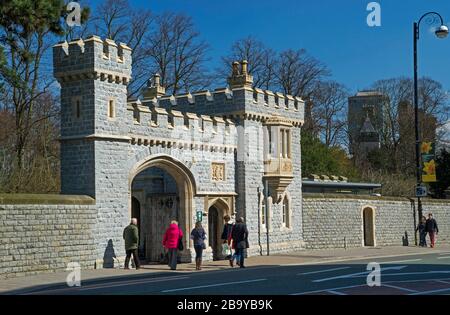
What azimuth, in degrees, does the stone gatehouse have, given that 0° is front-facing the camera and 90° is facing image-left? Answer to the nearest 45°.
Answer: approximately 315°

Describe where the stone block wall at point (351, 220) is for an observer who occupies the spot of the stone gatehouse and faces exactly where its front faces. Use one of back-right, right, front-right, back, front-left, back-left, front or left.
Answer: left

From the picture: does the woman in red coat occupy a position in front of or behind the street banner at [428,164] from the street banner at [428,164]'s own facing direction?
in front

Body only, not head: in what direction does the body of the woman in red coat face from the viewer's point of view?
away from the camera

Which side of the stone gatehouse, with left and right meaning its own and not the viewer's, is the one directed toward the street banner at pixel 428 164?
left

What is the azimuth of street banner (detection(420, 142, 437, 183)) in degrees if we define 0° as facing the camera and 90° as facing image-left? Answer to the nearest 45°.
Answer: approximately 0°

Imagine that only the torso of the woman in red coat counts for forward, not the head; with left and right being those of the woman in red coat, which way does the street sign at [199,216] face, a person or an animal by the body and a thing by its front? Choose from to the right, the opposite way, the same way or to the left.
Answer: the opposite way

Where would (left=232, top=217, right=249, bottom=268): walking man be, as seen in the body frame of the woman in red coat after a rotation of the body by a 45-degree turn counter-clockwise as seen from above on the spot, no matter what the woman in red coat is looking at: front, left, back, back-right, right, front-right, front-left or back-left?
back-right

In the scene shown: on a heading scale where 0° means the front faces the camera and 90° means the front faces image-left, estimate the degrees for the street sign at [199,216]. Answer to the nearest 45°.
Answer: approximately 0°

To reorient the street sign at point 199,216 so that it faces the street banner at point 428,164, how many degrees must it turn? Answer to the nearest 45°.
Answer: approximately 135° to its left

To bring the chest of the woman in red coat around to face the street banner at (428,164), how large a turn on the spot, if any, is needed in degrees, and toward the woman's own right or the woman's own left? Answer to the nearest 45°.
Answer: approximately 45° to the woman's own right
